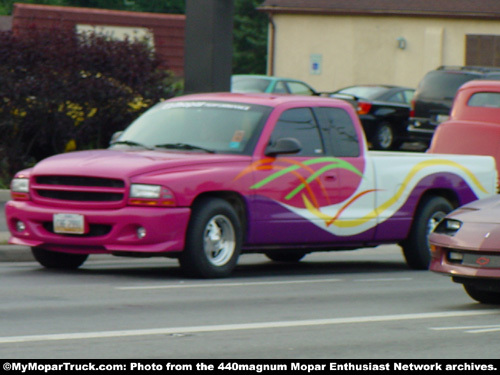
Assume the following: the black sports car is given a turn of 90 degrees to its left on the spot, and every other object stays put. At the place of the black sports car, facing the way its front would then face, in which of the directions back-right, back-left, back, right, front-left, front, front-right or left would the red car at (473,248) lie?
back-left

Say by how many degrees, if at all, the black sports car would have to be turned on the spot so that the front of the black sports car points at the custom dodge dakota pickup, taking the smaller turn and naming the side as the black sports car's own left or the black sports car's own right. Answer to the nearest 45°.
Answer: approximately 135° to the black sports car's own right

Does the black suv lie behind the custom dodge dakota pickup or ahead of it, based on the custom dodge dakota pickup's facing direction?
behind

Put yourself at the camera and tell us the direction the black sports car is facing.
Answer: facing away from the viewer and to the right of the viewer

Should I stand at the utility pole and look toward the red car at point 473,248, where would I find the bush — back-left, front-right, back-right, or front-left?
back-right

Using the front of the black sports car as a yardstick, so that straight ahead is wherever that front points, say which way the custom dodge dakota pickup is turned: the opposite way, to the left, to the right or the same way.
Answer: the opposite way

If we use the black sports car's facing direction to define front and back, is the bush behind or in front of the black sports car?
behind
